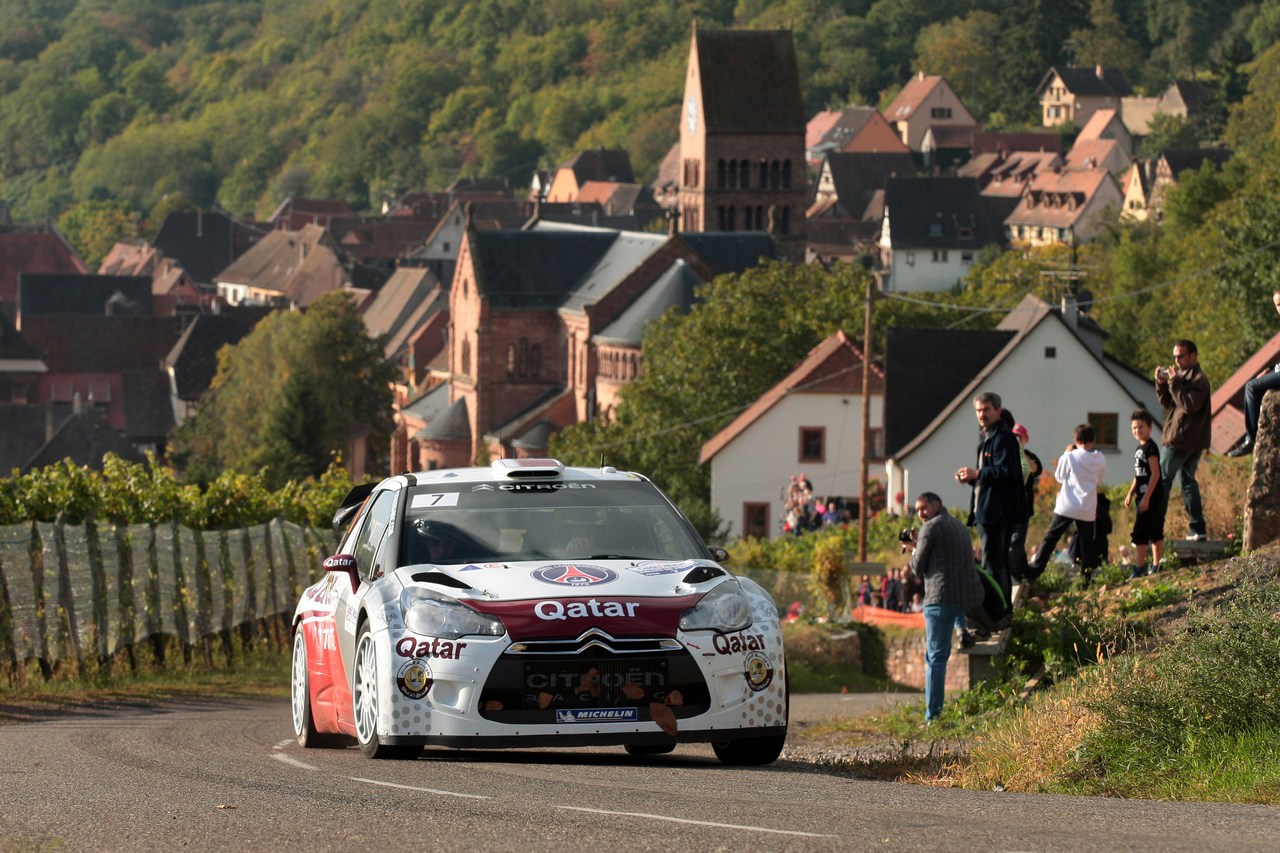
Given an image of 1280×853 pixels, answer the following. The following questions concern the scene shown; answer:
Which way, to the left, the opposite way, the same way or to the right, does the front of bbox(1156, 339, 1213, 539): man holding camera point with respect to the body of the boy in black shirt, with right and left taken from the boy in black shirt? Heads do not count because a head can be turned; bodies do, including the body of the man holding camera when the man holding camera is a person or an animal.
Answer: the same way

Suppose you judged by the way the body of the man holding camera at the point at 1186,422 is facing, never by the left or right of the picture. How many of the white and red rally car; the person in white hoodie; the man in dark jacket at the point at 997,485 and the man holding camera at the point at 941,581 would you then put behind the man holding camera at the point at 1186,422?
0

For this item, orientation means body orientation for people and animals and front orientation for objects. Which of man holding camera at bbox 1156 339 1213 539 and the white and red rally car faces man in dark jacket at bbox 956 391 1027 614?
the man holding camera

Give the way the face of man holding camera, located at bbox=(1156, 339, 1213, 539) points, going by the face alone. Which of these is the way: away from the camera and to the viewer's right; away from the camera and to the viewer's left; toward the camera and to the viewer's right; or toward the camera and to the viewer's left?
toward the camera and to the viewer's left

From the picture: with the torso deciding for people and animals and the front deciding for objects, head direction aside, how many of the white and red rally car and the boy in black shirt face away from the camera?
0

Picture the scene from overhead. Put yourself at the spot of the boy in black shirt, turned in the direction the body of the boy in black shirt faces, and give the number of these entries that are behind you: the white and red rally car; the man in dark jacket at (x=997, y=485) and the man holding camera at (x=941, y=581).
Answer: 0

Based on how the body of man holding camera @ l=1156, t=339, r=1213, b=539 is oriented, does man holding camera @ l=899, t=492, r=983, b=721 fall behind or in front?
in front

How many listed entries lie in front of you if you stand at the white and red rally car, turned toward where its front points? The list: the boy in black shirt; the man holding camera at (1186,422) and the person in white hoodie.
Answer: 0

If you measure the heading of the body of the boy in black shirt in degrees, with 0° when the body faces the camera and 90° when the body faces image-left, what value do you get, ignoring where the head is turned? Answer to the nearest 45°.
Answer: approximately 45°

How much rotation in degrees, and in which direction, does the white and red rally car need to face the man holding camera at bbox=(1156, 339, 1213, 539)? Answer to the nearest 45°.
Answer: approximately 135° to its left

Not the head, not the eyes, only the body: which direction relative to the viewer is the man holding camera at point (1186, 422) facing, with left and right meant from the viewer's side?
facing the viewer and to the left of the viewer

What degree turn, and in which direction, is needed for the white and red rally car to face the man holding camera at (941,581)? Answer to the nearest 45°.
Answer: approximately 135° to its left

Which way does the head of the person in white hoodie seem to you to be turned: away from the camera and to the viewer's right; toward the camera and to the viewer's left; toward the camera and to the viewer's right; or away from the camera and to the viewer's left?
away from the camera and to the viewer's left

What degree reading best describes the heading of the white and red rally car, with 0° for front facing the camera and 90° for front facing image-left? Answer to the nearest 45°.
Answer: approximately 0°

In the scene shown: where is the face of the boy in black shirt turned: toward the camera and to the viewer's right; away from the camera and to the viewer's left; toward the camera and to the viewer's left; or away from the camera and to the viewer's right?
toward the camera and to the viewer's left

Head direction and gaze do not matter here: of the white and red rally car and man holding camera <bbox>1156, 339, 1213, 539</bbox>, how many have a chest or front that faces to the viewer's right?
0

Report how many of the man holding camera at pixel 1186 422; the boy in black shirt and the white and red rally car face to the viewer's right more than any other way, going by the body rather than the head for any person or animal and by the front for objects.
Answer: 0
